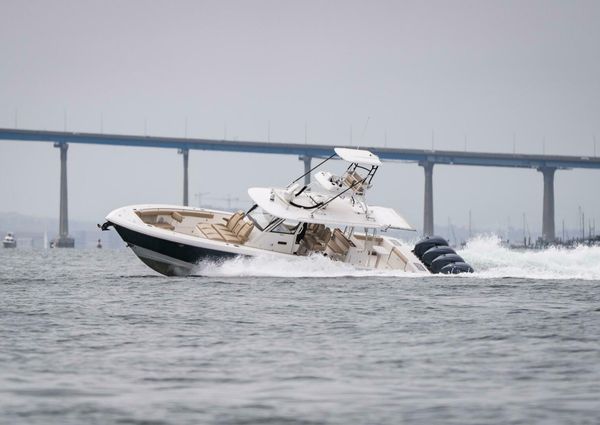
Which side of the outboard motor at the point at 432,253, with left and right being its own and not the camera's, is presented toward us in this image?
left

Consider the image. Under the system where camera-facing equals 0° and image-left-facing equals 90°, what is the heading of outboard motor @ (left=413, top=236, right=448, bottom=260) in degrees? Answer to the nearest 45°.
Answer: approximately 90°

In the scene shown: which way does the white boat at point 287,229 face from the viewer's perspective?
to the viewer's left

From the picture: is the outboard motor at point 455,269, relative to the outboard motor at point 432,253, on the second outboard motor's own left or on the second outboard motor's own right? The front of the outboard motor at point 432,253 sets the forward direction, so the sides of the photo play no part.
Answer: on the second outboard motor's own left

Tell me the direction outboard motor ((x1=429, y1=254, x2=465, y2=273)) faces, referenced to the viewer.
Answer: facing to the left of the viewer

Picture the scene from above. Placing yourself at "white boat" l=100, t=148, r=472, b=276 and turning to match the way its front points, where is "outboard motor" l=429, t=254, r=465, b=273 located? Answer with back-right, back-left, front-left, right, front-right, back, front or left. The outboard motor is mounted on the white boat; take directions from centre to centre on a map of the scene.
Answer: back

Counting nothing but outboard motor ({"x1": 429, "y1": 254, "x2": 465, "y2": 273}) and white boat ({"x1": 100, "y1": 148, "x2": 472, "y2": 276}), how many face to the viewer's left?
2
